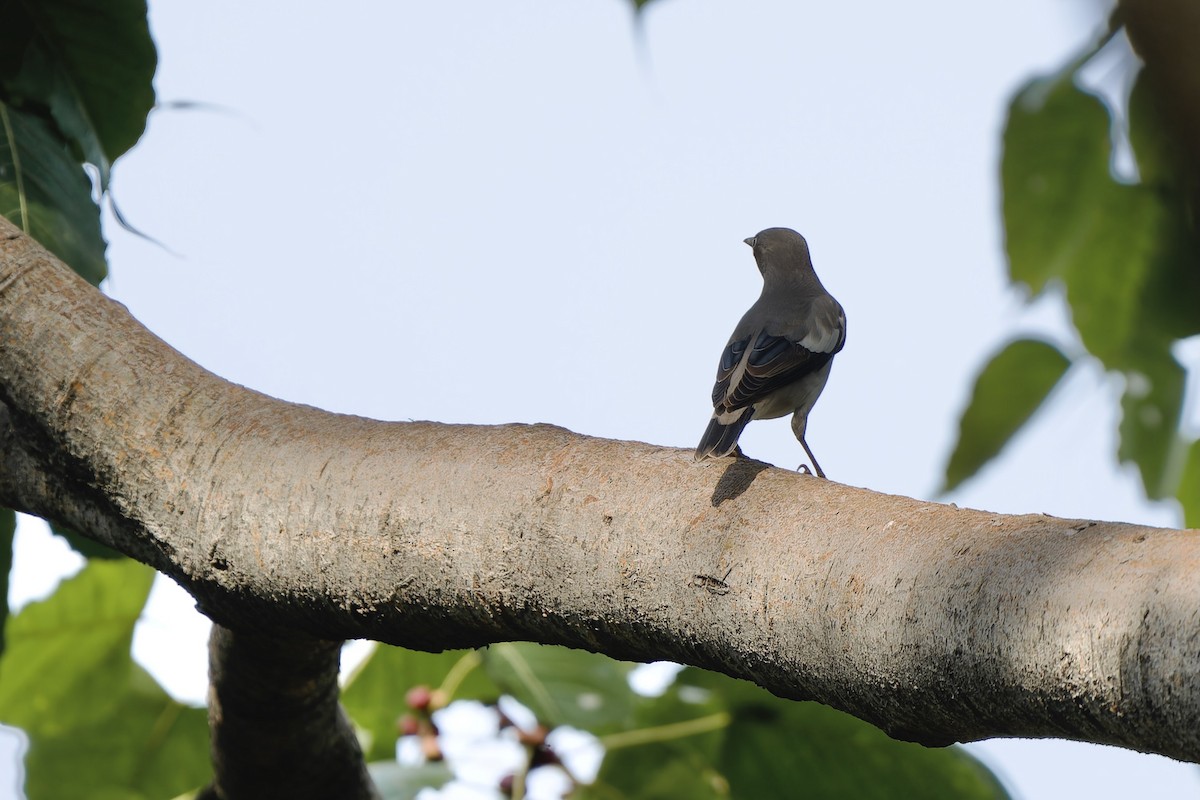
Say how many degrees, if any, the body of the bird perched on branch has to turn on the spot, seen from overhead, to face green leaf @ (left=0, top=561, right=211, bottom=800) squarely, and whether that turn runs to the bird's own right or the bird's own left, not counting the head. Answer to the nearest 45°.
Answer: approximately 135° to the bird's own left

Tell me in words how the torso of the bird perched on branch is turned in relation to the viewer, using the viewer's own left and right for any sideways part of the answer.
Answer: facing away from the viewer and to the right of the viewer

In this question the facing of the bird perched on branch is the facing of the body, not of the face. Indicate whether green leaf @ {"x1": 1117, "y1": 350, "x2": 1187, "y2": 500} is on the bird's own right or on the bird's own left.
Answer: on the bird's own right

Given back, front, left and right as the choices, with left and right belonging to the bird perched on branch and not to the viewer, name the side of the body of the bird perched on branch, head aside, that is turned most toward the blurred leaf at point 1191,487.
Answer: right

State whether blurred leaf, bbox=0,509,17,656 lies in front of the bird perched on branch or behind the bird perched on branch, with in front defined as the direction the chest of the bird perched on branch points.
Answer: behind
